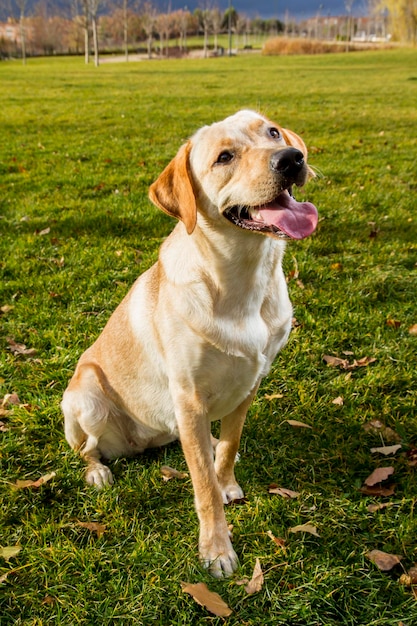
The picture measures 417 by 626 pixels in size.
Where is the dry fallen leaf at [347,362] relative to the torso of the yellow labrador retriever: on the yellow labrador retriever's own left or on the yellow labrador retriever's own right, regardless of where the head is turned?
on the yellow labrador retriever's own left

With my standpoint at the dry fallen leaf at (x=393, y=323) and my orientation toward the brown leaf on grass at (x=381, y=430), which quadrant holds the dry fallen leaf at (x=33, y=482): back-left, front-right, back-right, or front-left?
front-right

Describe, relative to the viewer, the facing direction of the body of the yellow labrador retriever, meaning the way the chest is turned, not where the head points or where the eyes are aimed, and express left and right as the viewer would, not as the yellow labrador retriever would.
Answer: facing the viewer and to the right of the viewer

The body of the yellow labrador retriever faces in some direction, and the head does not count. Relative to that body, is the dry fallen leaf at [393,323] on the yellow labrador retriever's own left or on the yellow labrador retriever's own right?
on the yellow labrador retriever's own left

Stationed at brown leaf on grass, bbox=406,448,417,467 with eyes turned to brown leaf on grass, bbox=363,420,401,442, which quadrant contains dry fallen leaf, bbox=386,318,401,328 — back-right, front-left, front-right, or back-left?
front-right

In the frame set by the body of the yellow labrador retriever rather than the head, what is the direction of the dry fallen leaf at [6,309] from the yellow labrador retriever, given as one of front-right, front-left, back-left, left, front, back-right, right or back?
back
